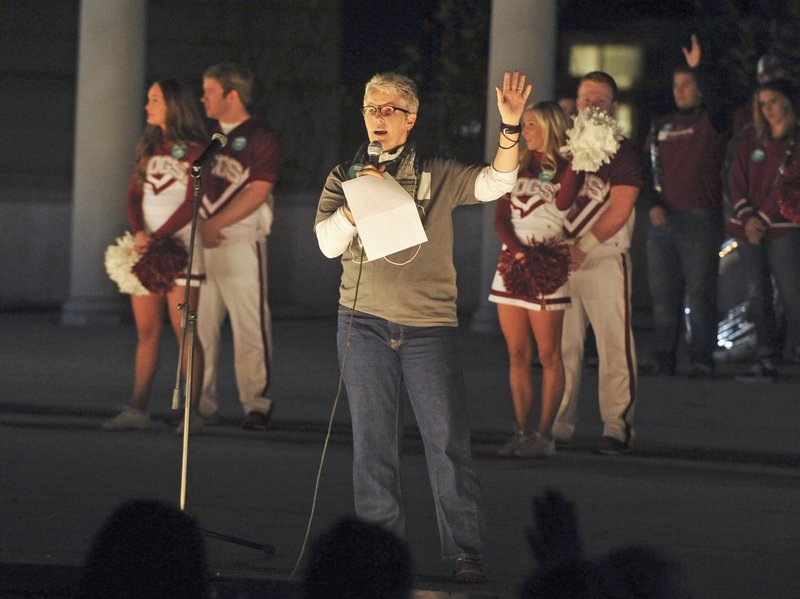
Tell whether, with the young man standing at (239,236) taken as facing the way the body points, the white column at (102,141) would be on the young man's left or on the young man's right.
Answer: on the young man's right

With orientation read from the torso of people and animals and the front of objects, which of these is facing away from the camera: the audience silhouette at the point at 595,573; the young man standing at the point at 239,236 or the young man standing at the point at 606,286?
the audience silhouette

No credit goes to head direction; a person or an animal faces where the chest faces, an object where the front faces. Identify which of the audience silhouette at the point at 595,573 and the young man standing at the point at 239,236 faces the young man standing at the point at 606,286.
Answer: the audience silhouette

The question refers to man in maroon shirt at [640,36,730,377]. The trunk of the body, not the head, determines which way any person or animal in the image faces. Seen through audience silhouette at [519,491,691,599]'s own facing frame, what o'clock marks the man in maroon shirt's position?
The man in maroon shirt is roughly at 12 o'clock from the audience silhouette.

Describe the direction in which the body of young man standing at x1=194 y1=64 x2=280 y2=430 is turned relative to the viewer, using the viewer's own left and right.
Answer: facing the viewer and to the left of the viewer

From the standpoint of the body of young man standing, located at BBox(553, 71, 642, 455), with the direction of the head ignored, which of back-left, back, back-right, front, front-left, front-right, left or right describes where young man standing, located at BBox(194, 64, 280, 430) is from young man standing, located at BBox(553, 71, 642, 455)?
front-right

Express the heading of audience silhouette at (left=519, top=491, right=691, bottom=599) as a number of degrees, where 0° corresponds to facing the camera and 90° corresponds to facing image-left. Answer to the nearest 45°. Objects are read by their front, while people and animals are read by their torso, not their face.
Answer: approximately 180°

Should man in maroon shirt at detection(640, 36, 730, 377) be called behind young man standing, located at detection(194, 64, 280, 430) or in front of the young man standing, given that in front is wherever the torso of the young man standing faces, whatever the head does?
behind

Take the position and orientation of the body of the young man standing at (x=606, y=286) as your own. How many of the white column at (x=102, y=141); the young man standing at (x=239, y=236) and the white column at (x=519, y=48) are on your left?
0

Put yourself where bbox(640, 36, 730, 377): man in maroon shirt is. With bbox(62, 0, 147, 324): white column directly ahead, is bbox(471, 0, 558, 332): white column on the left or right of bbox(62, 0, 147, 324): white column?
right

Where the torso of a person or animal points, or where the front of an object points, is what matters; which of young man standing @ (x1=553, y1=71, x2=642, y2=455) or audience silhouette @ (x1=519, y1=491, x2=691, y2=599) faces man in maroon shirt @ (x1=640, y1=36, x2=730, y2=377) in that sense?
the audience silhouette

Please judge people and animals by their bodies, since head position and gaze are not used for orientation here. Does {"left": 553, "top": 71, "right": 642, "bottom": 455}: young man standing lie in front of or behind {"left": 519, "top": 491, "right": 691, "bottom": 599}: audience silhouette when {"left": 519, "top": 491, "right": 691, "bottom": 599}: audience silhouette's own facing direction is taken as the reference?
in front

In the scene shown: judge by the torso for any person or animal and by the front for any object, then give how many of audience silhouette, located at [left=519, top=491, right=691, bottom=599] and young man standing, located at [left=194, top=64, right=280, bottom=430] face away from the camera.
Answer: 1

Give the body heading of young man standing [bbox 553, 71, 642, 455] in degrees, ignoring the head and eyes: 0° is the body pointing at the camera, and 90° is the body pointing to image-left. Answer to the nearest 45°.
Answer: approximately 45°

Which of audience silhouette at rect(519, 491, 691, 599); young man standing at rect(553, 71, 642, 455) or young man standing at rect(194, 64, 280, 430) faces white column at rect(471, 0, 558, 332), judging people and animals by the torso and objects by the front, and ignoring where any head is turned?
the audience silhouette

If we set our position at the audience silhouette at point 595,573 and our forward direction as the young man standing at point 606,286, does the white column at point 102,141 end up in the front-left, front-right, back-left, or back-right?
front-left
